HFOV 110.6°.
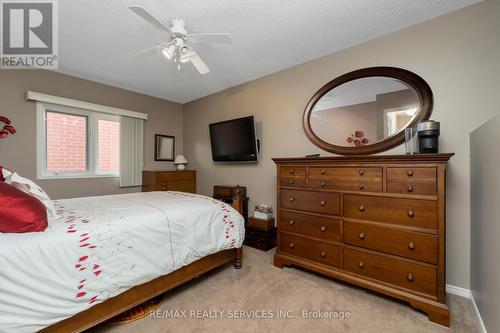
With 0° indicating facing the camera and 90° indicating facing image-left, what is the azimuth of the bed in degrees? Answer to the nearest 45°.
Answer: approximately 225°

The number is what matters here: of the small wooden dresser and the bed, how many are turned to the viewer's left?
0

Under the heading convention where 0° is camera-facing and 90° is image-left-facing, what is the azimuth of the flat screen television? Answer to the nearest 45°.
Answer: approximately 45°

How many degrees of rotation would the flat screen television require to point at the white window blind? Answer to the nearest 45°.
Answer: approximately 45° to its right

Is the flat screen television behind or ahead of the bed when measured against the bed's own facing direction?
ahead

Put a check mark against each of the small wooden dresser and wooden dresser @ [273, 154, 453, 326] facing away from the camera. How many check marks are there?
0

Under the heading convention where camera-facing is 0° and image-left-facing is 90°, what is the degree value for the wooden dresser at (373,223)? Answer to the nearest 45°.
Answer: approximately 45°

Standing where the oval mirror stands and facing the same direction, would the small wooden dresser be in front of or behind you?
in front

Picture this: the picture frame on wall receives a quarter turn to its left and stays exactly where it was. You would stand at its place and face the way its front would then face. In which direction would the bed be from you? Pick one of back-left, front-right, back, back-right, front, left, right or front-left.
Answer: back-right

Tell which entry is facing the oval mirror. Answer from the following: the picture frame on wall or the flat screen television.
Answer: the picture frame on wall

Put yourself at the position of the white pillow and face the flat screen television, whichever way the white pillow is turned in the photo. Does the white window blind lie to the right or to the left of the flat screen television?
left
